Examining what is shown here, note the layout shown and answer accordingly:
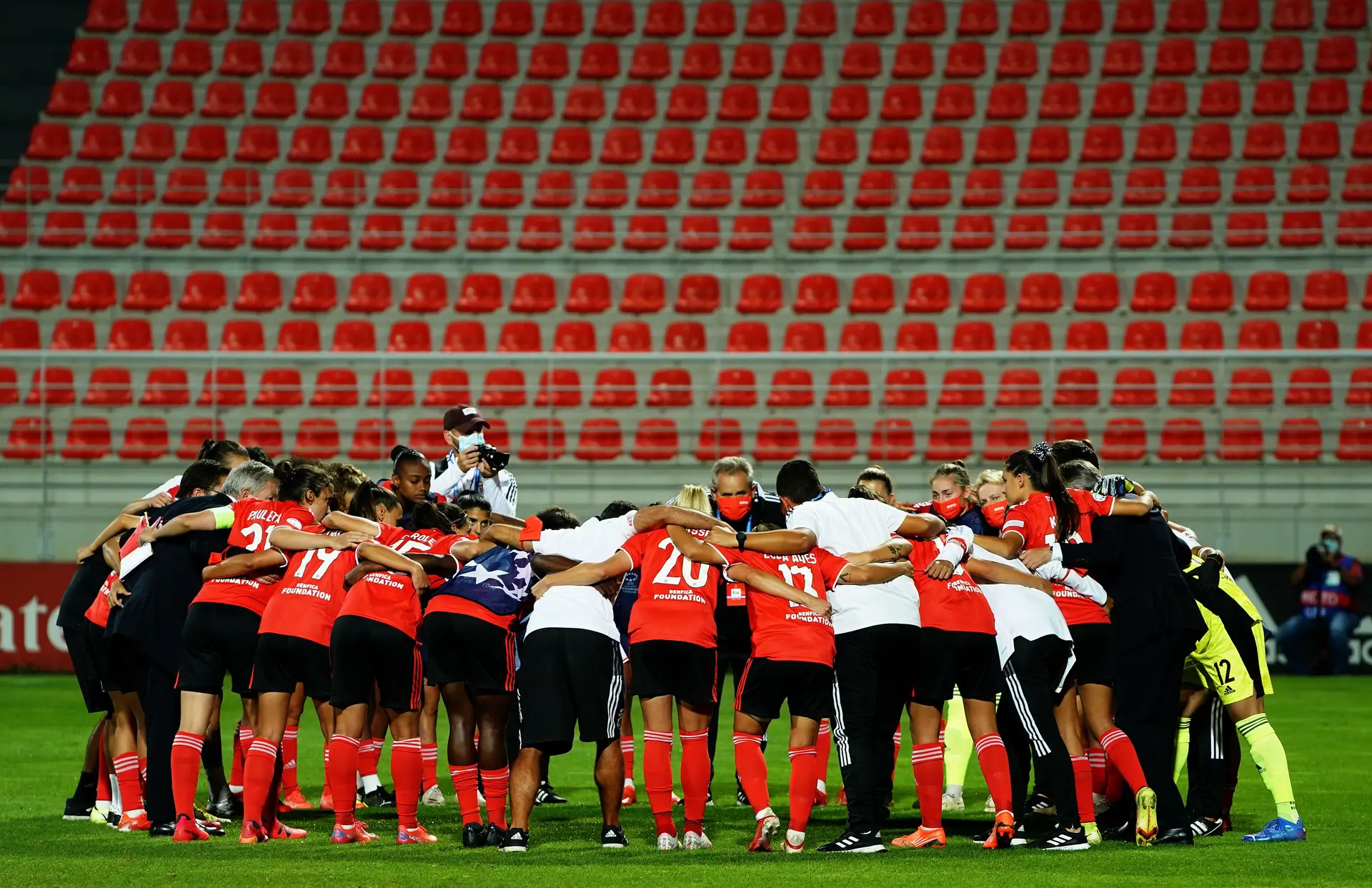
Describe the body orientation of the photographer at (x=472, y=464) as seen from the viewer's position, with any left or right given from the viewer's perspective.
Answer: facing the viewer and to the right of the viewer
